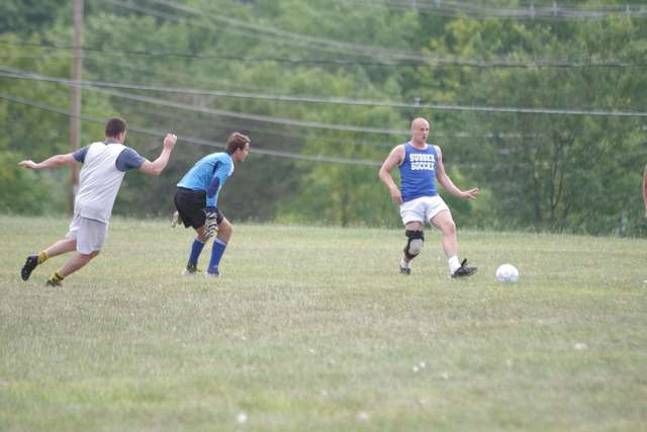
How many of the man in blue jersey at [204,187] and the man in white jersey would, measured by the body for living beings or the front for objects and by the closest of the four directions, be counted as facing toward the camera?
0

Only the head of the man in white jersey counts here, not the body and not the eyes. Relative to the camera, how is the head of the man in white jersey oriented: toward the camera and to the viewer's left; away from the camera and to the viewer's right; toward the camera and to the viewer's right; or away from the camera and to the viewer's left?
away from the camera and to the viewer's right

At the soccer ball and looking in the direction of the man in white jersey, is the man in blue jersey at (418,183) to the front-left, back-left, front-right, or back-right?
front-right

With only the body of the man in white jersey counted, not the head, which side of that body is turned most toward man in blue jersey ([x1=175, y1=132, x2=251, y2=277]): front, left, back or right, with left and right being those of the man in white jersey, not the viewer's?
front

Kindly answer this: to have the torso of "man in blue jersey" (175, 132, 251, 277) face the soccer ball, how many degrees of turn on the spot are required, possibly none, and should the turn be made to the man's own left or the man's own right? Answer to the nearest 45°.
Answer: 0° — they already face it

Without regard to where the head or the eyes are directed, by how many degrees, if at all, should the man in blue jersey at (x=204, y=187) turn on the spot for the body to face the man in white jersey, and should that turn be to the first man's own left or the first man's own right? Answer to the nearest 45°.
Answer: approximately 135° to the first man's own right

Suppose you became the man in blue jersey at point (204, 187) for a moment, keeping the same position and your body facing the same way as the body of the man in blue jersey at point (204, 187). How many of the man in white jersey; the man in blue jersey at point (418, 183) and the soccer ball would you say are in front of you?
2

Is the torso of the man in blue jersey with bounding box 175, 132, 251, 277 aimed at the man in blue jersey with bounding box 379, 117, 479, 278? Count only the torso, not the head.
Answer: yes

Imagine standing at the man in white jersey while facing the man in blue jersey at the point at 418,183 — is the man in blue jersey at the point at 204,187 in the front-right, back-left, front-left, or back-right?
front-left

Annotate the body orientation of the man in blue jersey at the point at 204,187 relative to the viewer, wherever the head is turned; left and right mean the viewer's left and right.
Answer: facing to the right of the viewer

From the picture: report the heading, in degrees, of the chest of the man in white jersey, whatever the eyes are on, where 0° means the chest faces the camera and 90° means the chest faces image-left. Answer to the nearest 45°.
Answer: approximately 225°
